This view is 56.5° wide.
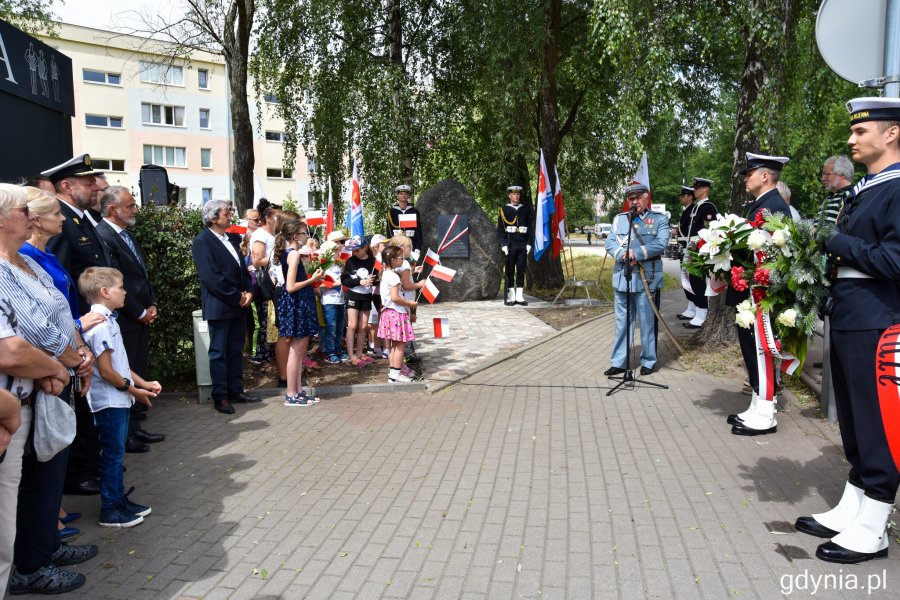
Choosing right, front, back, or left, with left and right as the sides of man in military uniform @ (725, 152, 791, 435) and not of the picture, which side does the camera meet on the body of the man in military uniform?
left

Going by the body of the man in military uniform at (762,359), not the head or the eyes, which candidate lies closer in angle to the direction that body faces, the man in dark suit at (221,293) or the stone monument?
the man in dark suit

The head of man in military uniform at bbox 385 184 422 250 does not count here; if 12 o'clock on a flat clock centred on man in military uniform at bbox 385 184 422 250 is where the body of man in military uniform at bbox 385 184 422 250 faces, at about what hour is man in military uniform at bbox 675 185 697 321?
man in military uniform at bbox 675 185 697 321 is roughly at 10 o'clock from man in military uniform at bbox 385 184 422 250.

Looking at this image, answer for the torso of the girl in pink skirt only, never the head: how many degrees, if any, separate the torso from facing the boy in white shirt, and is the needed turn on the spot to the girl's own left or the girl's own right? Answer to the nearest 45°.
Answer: approximately 135° to the girl's own right

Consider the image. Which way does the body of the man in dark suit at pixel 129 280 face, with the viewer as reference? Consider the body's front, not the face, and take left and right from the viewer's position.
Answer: facing to the right of the viewer

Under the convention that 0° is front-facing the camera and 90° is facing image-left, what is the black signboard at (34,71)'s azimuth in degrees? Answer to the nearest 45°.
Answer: approximately 315°

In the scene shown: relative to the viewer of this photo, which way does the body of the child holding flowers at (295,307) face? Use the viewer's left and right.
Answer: facing to the right of the viewer

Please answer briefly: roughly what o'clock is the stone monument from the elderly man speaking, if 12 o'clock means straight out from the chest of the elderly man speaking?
The stone monument is roughly at 5 o'clock from the elderly man speaking.

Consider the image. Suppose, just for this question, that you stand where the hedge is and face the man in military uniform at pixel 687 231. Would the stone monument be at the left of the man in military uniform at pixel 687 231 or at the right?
left
